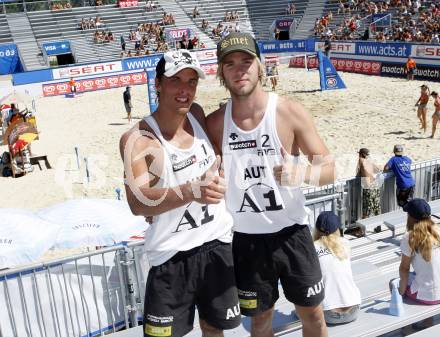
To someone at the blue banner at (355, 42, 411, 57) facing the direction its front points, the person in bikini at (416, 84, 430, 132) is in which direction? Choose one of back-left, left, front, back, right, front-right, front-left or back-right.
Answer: front

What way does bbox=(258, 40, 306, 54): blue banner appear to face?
toward the camera

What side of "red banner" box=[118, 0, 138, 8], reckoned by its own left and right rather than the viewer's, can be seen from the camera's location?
front

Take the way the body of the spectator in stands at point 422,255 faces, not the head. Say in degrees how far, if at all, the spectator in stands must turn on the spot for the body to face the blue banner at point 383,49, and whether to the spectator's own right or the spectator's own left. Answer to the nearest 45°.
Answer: approximately 45° to the spectator's own right

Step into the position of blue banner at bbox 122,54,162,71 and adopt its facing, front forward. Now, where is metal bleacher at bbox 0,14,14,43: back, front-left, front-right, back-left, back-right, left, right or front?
back-right

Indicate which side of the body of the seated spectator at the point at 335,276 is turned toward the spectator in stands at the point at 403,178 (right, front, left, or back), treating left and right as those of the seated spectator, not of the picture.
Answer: front

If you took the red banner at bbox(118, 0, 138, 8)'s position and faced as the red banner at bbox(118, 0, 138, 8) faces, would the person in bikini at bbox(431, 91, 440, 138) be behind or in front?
in front

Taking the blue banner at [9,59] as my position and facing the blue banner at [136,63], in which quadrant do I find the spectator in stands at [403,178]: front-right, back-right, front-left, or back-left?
front-right

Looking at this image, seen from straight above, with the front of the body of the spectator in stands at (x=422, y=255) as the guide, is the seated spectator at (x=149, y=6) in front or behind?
in front

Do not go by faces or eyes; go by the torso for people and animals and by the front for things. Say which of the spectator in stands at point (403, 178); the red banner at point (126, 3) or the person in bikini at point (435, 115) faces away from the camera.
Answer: the spectator in stands

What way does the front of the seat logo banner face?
toward the camera

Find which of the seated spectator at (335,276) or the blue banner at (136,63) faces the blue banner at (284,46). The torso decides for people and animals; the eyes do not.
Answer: the seated spectator

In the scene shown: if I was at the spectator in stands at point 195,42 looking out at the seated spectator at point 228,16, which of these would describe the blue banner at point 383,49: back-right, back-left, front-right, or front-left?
back-right

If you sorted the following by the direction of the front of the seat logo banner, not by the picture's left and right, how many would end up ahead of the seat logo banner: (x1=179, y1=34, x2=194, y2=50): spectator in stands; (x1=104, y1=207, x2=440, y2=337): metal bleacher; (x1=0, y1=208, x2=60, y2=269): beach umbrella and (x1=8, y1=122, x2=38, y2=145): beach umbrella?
3

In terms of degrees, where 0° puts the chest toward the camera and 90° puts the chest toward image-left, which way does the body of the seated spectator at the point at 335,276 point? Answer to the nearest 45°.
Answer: approximately 180°
